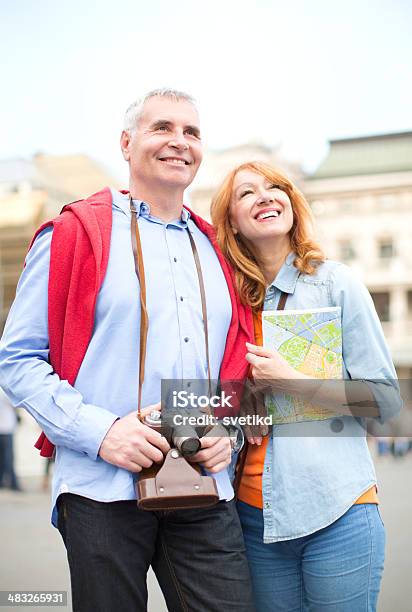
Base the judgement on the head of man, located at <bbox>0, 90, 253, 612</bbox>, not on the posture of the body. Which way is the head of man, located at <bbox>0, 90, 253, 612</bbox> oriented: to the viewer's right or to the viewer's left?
to the viewer's right

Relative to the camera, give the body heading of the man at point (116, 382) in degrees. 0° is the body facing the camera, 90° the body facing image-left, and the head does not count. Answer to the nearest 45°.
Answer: approximately 315°
